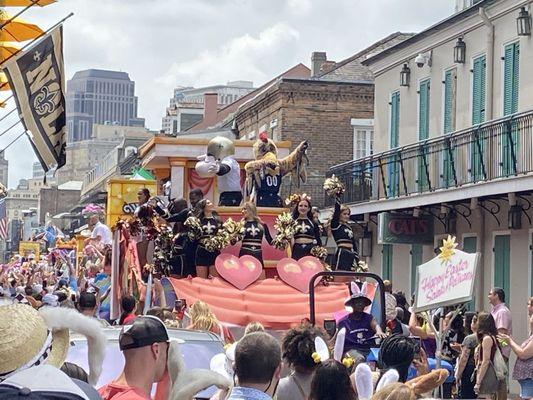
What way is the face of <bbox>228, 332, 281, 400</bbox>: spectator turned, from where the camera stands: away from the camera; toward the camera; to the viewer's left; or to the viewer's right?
away from the camera

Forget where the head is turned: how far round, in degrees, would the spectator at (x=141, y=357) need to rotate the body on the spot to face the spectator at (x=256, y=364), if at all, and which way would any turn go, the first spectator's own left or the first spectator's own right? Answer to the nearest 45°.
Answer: approximately 45° to the first spectator's own right

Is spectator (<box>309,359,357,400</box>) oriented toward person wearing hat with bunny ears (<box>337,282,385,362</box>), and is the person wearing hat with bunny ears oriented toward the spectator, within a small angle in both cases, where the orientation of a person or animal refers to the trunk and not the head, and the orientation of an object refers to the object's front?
yes

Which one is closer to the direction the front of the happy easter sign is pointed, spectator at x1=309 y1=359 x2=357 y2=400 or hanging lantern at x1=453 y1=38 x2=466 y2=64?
the spectator

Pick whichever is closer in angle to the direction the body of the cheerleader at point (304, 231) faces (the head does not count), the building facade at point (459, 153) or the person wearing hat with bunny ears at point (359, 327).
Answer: the person wearing hat with bunny ears

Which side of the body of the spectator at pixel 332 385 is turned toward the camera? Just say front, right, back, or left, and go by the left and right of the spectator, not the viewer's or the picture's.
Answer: back

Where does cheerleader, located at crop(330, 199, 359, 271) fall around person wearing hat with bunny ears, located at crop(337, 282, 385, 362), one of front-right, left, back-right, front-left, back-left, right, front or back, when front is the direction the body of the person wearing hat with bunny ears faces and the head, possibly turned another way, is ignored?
back

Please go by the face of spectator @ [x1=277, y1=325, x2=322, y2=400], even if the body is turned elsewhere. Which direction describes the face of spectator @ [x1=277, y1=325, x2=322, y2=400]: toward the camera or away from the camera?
away from the camera

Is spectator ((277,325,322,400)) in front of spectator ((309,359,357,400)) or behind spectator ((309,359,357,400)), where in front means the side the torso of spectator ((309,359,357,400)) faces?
in front

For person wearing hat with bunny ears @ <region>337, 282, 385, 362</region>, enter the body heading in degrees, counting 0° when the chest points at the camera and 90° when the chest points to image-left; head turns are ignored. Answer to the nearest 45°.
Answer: approximately 0°

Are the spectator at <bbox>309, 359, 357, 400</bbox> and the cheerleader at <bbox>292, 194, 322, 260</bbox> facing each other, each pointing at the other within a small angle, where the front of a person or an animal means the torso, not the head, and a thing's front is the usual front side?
yes

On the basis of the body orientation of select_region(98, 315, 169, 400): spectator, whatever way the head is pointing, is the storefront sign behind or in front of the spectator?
in front

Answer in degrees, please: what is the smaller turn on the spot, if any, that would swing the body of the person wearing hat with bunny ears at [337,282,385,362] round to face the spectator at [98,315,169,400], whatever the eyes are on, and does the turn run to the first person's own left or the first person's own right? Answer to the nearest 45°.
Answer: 0° — they already face them

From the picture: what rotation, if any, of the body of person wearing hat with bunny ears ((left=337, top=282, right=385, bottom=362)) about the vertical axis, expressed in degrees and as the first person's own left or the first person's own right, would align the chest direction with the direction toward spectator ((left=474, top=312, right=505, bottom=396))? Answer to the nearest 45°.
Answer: approximately 135° to the first person's own left
